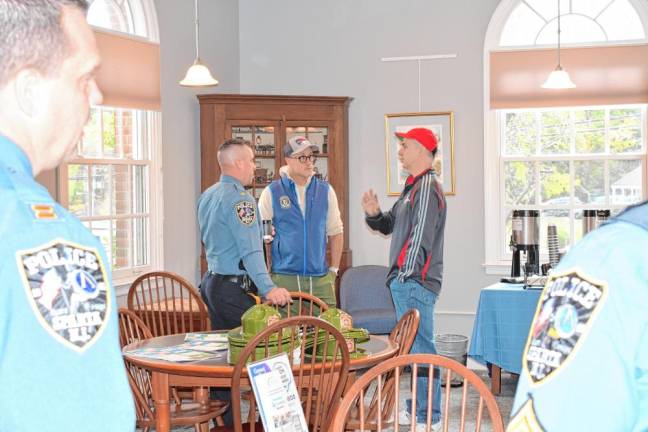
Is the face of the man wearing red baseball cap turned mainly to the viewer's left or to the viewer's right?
to the viewer's left

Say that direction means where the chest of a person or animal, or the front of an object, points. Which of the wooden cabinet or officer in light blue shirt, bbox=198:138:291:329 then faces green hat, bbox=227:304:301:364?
the wooden cabinet

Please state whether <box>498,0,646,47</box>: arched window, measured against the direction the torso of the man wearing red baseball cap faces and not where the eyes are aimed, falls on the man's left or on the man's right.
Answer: on the man's right

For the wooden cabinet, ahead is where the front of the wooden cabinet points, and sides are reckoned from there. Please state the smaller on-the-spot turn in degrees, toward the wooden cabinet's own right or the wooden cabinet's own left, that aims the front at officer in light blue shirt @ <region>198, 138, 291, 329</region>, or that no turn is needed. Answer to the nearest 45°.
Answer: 0° — it already faces them

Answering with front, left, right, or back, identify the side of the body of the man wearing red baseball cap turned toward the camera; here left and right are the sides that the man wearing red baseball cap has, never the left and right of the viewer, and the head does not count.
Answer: left

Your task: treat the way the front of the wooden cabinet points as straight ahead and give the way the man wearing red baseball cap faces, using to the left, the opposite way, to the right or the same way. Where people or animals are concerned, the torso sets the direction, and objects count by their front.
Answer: to the right

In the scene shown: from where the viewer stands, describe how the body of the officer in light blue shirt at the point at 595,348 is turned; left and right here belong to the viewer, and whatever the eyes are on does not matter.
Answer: facing away from the viewer and to the left of the viewer

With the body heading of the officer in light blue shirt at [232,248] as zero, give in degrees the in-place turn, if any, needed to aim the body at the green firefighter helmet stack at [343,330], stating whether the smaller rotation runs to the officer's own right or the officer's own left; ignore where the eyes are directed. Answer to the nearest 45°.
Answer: approximately 90° to the officer's own right

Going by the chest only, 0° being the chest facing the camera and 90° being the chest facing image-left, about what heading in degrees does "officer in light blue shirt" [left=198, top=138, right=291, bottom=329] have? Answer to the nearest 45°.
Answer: approximately 225°

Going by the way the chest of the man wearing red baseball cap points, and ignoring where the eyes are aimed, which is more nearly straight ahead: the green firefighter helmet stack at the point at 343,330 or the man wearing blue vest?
the man wearing blue vest

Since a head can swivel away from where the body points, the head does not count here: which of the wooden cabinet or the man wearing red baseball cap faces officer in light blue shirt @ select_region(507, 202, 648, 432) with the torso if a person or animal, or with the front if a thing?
the wooden cabinet
